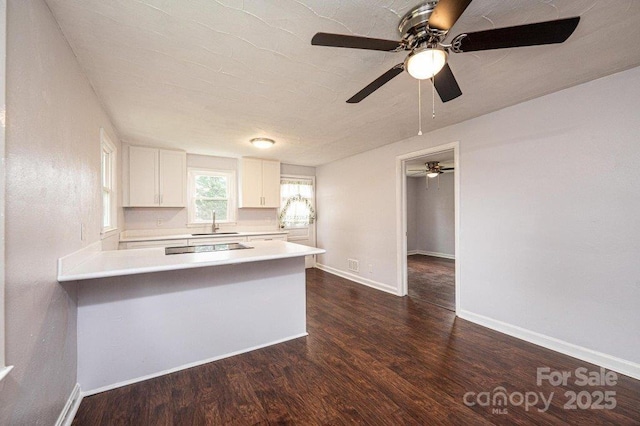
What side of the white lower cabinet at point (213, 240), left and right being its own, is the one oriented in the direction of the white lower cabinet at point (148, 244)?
right

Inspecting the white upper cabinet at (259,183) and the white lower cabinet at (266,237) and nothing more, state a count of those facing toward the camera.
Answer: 2

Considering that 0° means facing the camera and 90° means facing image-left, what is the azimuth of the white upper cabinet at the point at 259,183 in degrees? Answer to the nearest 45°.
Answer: approximately 0°

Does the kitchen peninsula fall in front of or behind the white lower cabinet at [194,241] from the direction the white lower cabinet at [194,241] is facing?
in front

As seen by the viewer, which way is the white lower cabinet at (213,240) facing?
toward the camera

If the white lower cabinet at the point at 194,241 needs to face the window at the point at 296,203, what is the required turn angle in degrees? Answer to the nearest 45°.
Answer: approximately 90° to its left

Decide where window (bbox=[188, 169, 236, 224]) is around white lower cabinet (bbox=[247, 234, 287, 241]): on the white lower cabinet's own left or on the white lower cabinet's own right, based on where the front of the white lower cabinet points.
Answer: on the white lower cabinet's own right

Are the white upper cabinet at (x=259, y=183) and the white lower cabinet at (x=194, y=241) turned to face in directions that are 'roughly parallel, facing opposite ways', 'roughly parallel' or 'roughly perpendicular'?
roughly parallel

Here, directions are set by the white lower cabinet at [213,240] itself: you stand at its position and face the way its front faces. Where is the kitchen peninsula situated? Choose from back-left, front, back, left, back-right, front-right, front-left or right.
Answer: front

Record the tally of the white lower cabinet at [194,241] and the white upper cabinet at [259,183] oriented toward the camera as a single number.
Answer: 2

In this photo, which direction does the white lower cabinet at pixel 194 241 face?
toward the camera

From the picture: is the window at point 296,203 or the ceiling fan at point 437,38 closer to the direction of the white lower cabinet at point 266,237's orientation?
the ceiling fan

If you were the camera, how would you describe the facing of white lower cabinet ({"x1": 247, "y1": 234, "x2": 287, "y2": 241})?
facing the viewer
